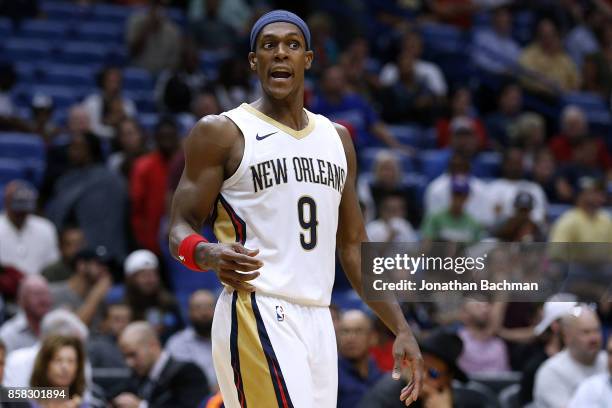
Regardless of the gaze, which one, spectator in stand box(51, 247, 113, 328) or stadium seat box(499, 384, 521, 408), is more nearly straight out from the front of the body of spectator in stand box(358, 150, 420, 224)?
the stadium seat

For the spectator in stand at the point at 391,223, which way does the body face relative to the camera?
toward the camera

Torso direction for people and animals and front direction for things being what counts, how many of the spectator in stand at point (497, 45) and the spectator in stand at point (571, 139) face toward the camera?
2

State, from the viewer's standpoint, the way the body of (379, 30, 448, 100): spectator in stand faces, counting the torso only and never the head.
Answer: toward the camera

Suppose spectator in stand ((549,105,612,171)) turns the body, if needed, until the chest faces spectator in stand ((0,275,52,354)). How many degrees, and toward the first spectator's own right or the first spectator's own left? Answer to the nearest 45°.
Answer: approximately 45° to the first spectator's own right

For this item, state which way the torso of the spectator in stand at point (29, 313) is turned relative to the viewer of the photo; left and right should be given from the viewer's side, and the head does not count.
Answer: facing the viewer and to the right of the viewer

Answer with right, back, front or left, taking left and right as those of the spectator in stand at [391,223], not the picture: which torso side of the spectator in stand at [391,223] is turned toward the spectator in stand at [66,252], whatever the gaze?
right

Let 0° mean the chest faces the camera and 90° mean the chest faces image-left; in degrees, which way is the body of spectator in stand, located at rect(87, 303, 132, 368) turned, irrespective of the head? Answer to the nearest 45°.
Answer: approximately 315°

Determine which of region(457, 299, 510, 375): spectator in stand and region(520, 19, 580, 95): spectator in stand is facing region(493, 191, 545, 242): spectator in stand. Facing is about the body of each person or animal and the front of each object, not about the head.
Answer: region(520, 19, 580, 95): spectator in stand

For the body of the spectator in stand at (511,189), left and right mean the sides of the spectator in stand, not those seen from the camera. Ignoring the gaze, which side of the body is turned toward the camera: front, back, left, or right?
front

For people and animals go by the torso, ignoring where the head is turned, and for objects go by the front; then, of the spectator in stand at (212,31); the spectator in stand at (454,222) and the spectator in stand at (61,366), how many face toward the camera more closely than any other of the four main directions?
3

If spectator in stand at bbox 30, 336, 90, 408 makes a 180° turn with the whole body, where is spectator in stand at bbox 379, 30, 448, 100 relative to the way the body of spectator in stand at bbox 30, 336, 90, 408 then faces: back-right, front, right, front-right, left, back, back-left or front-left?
front-right

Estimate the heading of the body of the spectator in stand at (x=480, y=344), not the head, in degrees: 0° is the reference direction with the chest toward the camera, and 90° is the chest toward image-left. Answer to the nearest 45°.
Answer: approximately 0°

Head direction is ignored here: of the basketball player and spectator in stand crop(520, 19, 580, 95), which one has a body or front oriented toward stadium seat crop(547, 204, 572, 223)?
the spectator in stand

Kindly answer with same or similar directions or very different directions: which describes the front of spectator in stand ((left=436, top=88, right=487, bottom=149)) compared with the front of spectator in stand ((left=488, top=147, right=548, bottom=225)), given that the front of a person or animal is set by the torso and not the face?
same or similar directions

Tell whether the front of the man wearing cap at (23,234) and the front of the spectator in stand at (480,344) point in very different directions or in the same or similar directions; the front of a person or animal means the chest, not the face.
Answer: same or similar directions

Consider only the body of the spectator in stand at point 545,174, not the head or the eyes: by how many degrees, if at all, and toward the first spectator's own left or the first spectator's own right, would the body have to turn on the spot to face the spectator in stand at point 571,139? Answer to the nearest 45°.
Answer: approximately 180°

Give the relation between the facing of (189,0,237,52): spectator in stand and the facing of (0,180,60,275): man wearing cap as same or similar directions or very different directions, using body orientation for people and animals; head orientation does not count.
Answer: same or similar directions
